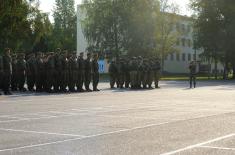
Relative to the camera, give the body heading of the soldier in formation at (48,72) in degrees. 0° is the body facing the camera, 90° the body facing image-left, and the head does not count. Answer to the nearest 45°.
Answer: approximately 270°
